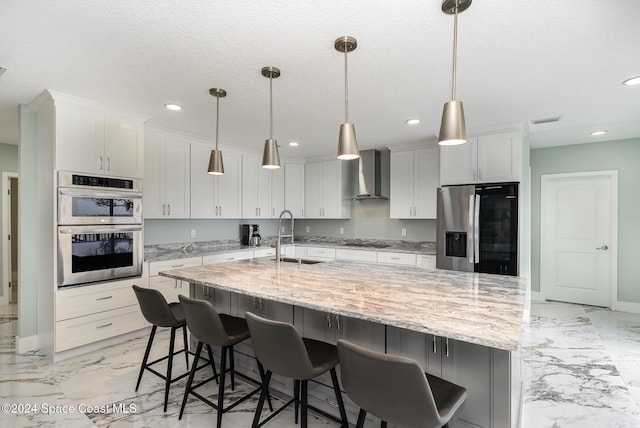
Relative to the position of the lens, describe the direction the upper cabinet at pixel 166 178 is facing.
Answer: facing the viewer and to the right of the viewer

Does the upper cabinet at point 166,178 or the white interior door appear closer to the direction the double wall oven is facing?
the white interior door

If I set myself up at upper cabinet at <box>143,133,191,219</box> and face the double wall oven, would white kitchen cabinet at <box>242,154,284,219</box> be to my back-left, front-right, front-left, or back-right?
back-left

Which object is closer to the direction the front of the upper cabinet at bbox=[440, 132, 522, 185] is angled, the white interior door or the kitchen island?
the kitchen island

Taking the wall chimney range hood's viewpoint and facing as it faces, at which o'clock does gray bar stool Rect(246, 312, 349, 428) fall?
The gray bar stool is roughly at 12 o'clock from the wall chimney range hood.

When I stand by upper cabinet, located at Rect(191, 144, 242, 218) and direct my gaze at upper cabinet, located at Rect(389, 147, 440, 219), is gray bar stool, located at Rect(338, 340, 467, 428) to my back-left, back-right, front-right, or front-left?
front-right

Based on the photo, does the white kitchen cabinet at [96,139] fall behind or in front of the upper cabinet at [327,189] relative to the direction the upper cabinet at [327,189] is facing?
in front

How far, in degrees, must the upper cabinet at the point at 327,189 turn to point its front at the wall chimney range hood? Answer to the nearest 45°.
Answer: approximately 90° to its left

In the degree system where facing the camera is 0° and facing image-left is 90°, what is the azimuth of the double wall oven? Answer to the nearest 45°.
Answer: approximately 315°

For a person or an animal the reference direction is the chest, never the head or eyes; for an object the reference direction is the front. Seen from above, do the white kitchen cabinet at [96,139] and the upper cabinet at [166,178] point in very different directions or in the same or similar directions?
same or similar directions

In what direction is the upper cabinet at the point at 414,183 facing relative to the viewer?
toward the camera

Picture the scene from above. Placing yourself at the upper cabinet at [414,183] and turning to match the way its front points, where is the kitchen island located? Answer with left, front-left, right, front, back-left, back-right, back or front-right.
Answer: front

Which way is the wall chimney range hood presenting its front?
toward the camera

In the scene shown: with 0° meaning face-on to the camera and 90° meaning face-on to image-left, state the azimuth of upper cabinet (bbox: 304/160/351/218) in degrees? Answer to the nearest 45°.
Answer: approximately 45°
